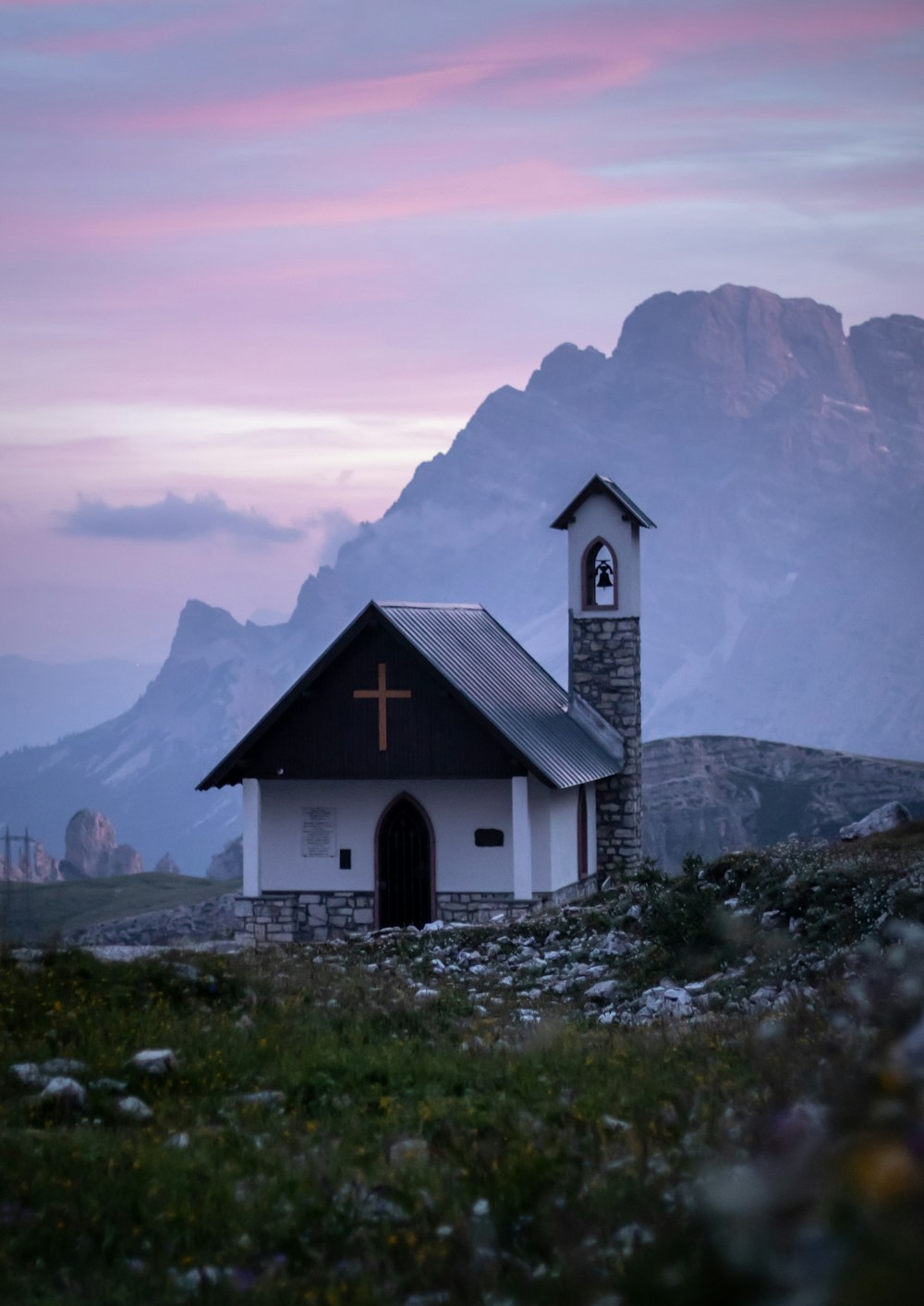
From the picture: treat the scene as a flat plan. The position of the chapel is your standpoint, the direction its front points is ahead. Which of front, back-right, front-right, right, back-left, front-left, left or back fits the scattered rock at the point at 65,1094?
front

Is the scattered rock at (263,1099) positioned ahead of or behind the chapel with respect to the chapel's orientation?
ahead

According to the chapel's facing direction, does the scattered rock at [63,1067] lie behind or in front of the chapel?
in front

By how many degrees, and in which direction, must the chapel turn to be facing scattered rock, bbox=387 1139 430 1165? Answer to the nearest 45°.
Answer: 0° — it already faces it

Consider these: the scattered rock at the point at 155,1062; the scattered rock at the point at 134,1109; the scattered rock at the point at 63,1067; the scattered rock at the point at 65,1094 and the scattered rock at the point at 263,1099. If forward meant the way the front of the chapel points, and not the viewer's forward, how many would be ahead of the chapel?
5

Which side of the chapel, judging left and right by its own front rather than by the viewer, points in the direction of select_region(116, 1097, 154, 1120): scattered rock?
front

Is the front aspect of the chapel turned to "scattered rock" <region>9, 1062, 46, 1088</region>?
yes

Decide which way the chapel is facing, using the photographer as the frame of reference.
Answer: facing the viewer

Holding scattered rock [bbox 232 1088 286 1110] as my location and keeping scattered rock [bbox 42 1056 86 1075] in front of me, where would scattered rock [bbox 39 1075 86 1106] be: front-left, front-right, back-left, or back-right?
front-left

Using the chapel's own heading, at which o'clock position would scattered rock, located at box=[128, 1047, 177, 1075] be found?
The scattered rock is roughly at 12 o'clock from the chapel.

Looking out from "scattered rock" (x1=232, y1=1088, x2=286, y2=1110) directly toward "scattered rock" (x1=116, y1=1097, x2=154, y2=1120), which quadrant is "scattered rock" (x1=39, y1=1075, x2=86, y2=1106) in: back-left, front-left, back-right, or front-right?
front-right
